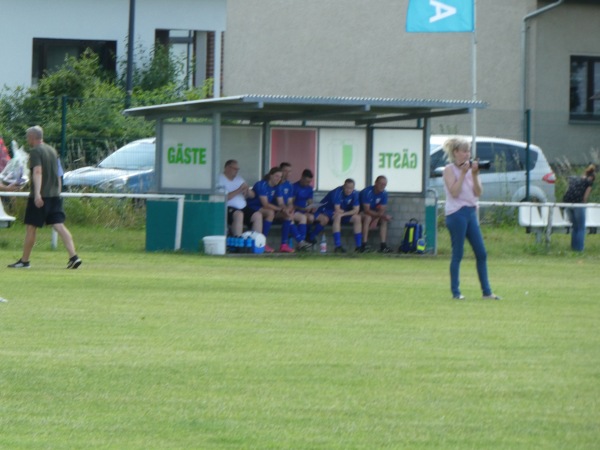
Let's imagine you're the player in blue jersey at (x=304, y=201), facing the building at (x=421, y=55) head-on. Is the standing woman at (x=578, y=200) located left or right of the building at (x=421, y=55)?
right

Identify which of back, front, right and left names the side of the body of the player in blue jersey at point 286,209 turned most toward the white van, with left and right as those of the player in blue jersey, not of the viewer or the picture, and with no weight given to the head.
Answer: left

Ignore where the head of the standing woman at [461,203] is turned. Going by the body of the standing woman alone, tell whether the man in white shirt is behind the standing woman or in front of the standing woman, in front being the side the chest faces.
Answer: behind
